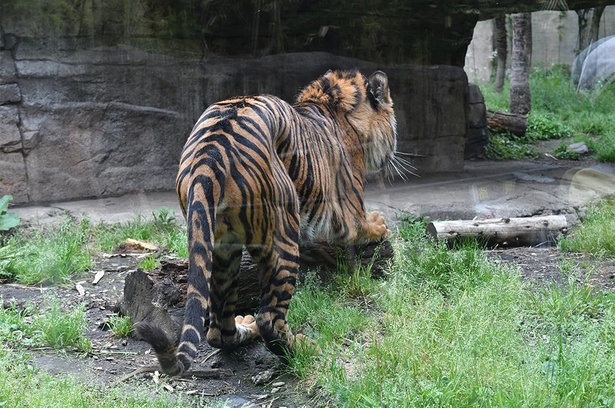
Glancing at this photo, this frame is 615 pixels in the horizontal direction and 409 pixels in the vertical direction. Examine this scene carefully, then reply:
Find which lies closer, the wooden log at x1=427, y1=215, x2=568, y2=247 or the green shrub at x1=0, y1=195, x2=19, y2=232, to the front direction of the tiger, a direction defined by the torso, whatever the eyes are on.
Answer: the wooden log

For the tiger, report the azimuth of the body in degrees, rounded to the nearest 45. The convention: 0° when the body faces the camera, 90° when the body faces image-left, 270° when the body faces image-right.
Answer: approximately 225°

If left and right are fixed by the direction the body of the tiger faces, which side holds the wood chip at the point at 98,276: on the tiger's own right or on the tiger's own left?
on the tiger's own left

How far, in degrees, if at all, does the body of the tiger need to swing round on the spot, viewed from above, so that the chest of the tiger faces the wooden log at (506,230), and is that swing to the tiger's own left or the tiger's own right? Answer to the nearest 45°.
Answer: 0° — it already faces it

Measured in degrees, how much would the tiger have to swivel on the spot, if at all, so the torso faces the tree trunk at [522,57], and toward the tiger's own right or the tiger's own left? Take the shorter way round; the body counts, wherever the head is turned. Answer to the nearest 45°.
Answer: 0° — it already faces it

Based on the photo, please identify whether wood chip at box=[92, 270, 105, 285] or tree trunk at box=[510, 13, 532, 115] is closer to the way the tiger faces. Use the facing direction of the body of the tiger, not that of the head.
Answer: the tree trunk

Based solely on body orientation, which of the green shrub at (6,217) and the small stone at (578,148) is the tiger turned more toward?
the small stone

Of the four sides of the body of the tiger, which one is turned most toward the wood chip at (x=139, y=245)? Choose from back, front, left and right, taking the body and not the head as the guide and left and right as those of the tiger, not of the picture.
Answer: left

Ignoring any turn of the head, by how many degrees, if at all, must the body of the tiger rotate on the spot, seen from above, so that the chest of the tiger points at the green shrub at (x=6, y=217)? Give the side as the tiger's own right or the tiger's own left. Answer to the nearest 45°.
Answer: approximately 90° to the tiger's own left

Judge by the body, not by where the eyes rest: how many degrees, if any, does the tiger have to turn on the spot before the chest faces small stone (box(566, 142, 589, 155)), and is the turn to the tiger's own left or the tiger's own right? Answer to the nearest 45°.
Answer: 0° — it already faces it
